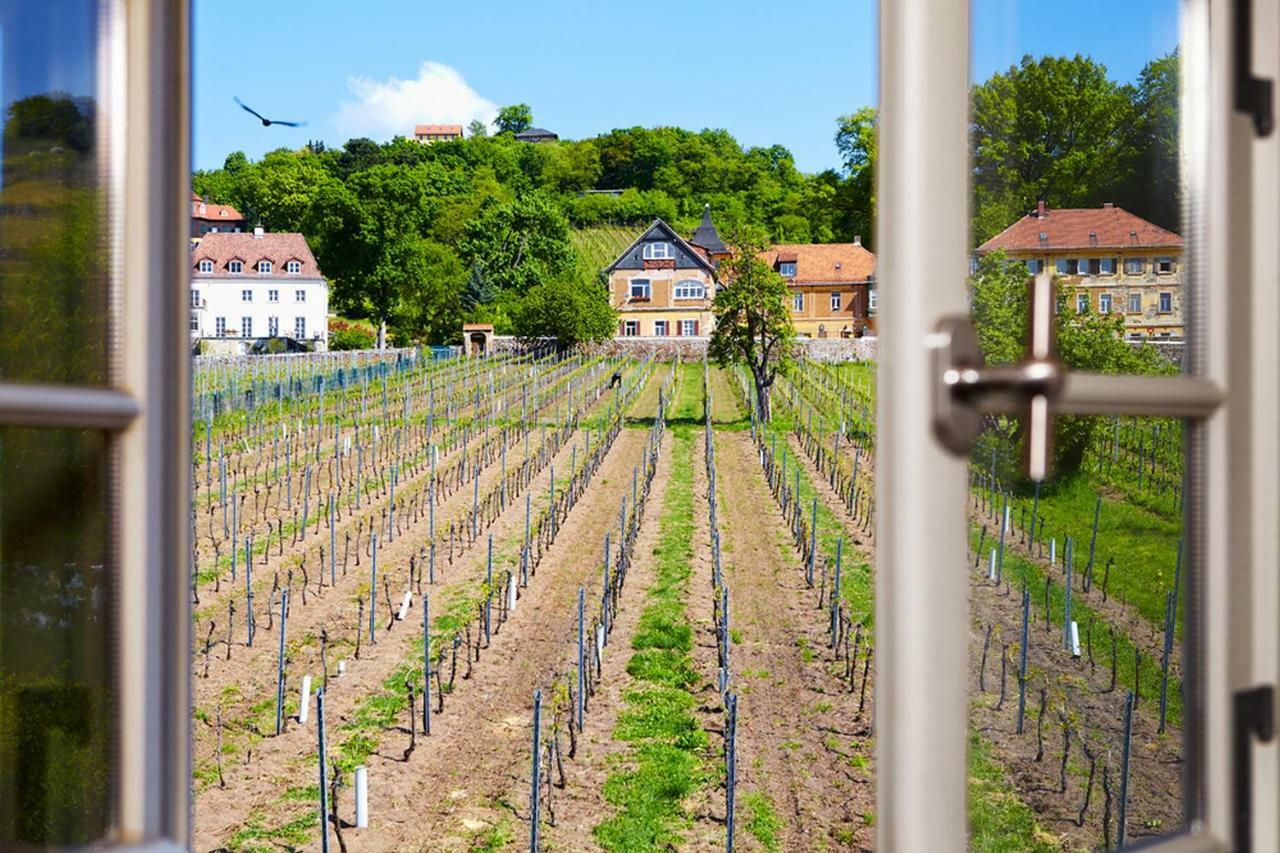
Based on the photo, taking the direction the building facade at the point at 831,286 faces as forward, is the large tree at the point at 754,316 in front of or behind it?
in front

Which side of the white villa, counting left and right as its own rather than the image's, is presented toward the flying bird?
front

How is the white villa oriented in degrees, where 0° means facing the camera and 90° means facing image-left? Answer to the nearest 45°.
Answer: approximately 0°

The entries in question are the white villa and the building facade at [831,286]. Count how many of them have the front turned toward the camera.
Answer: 2

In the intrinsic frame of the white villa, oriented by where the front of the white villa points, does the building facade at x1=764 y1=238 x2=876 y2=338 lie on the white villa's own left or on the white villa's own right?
on the white villa's own left

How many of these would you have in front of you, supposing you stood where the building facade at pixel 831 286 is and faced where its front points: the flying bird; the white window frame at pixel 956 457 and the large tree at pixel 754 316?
3

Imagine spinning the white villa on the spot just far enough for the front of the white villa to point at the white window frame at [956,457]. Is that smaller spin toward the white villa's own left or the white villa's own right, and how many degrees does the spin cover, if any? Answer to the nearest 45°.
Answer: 0° — it already faces it

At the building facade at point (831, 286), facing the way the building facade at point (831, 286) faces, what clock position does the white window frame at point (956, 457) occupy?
The white window frame is roughly at 12 o'clock from the building facade.

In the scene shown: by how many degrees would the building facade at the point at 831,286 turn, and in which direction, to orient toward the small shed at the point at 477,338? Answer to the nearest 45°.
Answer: approximately 90° to its right

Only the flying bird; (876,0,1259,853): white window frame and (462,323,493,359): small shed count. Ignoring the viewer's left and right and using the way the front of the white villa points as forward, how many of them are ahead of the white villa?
2

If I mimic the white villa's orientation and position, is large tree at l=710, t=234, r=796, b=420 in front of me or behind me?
in front
